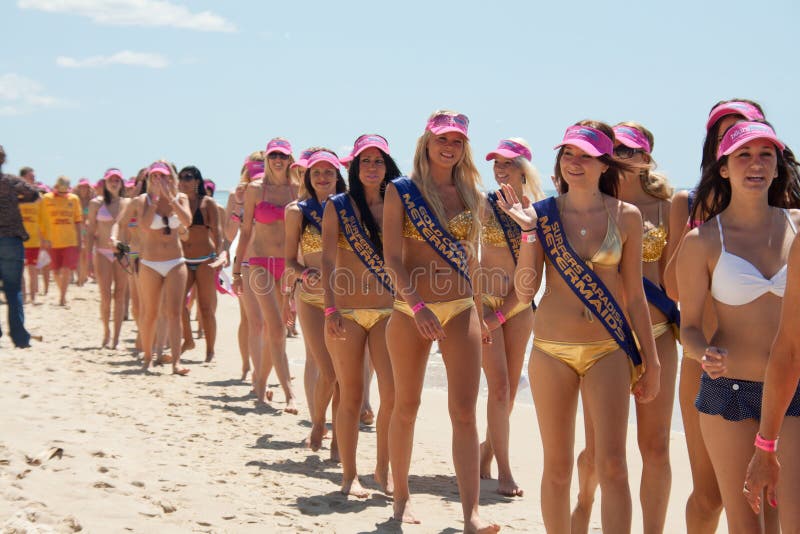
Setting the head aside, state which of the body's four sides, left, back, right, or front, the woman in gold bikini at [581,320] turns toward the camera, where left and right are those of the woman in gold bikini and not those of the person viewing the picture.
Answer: front

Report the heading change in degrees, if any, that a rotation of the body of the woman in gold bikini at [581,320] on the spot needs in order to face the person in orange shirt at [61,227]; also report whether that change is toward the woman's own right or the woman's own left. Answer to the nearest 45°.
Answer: approximately 135° to the woman's own right

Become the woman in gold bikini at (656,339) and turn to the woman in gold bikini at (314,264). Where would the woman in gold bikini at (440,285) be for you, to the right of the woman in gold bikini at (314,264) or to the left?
left

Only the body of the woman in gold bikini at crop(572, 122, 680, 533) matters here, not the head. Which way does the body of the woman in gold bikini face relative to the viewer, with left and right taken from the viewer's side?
facing the viewer and to the left of the viewer

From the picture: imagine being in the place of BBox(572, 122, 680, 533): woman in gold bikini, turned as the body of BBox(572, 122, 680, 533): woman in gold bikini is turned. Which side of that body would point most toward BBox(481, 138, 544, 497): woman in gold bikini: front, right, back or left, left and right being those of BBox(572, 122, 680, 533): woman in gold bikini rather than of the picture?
right

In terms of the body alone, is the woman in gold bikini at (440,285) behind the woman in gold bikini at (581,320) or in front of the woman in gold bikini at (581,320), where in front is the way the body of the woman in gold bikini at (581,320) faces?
behind

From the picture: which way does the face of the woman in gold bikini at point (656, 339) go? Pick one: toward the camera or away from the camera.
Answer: toward the camera

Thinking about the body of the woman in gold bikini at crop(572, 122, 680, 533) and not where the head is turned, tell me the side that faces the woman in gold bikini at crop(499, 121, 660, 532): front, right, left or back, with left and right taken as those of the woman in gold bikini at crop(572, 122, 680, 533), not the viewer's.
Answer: front

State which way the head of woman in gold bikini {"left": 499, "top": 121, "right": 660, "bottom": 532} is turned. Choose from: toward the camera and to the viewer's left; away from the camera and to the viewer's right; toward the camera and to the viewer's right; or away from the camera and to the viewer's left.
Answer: toward the camera and to the viewer's left

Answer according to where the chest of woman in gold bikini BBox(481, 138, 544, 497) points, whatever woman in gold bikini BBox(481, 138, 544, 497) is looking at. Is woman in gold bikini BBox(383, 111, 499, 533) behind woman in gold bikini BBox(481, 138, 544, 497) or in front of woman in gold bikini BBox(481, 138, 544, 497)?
in front
